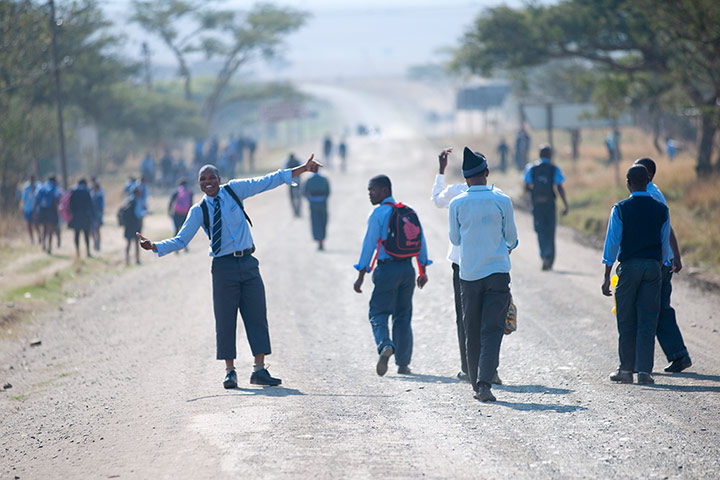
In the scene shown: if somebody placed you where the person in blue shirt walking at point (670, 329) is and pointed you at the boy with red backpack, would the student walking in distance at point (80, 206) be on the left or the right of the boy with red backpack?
right

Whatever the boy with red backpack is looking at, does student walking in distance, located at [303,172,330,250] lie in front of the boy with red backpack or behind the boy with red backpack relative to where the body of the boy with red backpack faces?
in front

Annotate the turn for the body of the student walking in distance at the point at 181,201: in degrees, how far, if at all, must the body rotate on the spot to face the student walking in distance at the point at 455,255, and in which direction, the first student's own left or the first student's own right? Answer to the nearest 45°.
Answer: approximately 180°

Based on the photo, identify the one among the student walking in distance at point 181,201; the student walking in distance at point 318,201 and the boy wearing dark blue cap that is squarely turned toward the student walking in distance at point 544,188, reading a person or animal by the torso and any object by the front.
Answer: the boy wearing dark blue cap

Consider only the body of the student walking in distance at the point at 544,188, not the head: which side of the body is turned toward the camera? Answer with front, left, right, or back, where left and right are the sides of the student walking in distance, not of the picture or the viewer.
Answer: back

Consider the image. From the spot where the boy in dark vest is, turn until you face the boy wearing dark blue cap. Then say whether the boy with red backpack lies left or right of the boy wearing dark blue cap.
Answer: right

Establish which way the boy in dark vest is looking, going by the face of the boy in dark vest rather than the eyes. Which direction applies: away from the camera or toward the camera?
away from the camera

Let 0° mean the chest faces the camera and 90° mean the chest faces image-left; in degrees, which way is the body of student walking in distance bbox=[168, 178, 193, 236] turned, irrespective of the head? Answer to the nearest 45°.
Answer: approximately 180°

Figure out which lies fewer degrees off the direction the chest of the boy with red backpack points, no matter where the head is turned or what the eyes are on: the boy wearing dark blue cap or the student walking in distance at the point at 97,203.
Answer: the student walking in distance

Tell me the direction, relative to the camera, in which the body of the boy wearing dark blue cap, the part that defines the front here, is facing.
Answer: away from the camera

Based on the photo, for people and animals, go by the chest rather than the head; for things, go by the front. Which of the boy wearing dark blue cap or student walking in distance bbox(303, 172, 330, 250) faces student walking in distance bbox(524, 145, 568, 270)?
the boy wearing dark blue cap

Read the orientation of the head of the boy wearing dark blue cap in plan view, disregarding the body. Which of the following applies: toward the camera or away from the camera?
away from the camera

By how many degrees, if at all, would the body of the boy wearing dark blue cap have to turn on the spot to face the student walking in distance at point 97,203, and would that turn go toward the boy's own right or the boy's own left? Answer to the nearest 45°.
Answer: approximately 45° to the boy's own left
